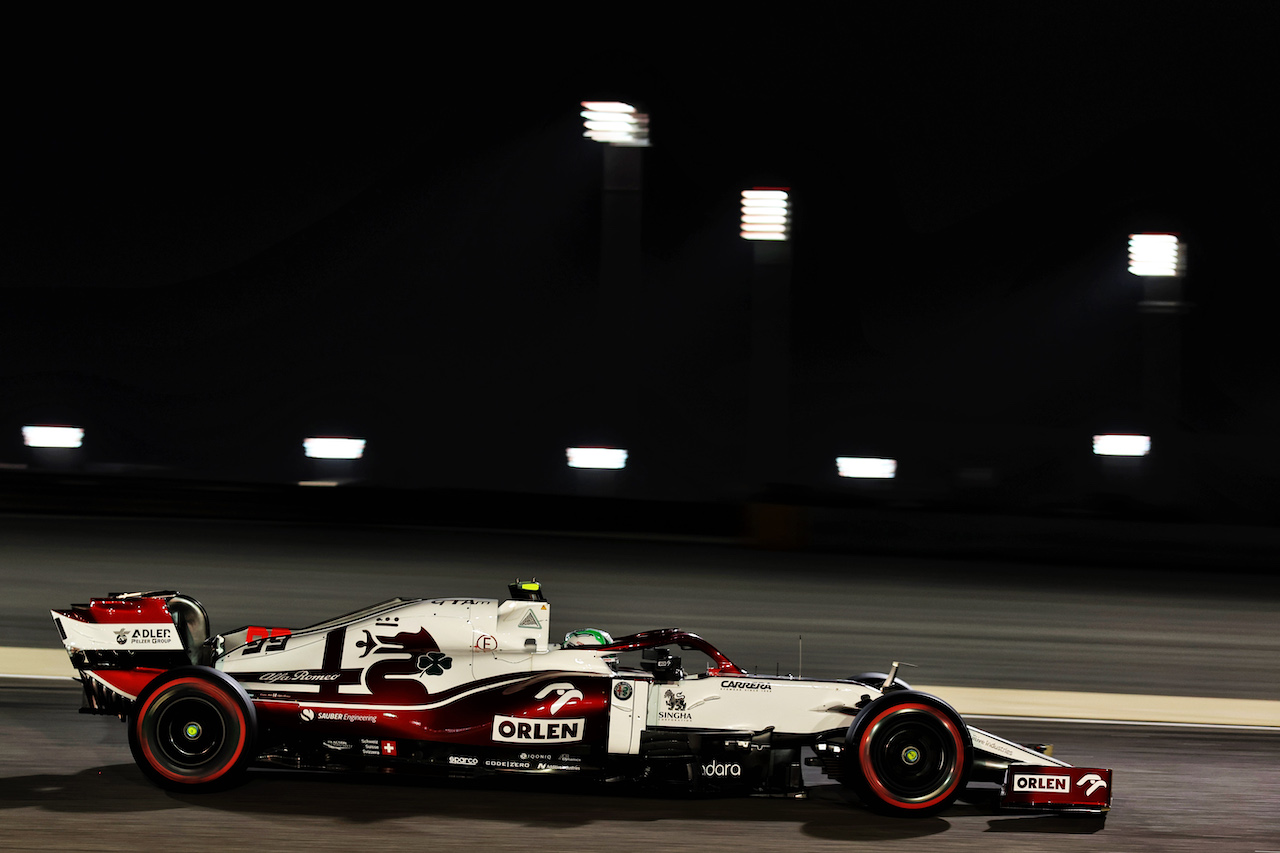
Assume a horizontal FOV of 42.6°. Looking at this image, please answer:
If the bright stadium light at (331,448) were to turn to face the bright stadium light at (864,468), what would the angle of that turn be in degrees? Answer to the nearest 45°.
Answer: approximately 90° to its left

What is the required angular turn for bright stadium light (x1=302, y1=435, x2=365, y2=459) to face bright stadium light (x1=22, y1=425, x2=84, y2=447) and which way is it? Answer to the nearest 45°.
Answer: approximately 135° to its right

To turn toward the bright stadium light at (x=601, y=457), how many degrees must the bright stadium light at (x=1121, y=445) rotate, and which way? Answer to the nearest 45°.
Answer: approximately 45° to its right

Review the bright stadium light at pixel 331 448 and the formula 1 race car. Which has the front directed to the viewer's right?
the formula 1 race car

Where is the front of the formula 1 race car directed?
to the viewer's right

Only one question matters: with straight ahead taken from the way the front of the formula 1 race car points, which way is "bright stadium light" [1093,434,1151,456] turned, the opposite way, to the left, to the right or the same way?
to the right

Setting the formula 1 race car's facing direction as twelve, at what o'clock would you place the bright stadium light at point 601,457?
The bright stadium light is roughly at 9 o'clock from the formula 1 race car.

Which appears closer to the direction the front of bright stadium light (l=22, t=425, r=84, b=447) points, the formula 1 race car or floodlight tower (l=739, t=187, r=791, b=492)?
the formula 1 race car

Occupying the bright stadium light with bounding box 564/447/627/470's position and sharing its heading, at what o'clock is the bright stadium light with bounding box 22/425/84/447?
the bright stadium light with bounding box 22/425/84/447 is roughly at 4 o'clock from the bright stadium light with bounding box 564/447/627/470.
